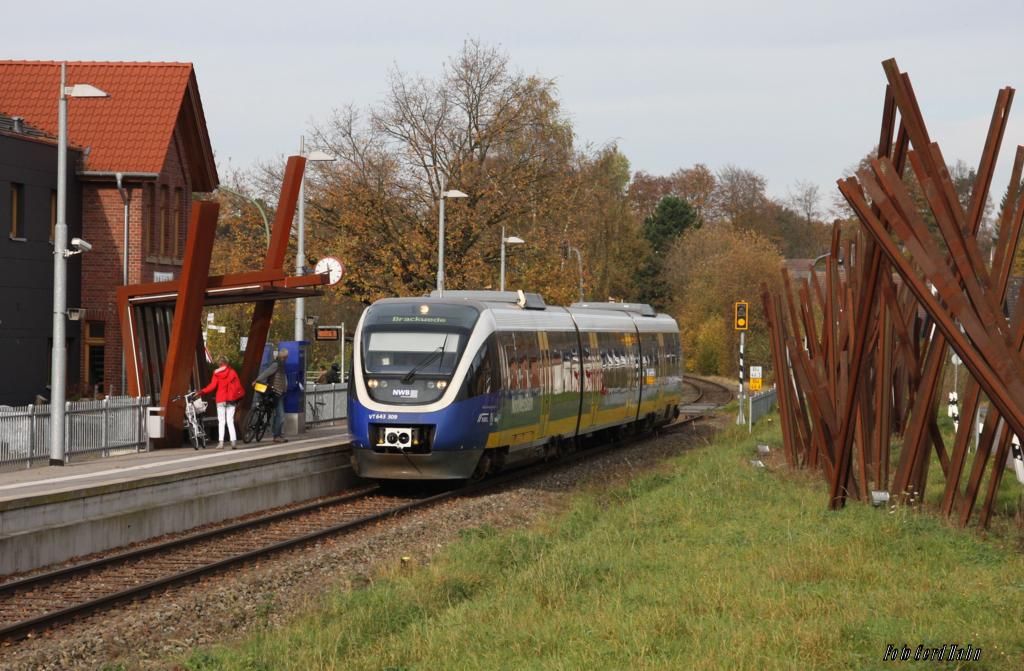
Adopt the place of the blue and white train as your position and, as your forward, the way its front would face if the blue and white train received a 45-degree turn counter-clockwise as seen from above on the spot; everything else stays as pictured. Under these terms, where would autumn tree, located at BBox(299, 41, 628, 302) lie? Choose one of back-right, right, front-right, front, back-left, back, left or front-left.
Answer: back

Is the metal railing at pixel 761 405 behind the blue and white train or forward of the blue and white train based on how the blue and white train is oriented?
behind

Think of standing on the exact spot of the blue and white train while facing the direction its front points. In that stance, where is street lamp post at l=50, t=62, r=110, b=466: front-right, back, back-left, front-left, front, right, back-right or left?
front-right

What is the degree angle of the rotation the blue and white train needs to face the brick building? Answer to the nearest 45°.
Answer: approximately 90° to its right

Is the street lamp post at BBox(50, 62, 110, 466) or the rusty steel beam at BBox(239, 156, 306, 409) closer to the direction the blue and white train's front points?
the street lamp post

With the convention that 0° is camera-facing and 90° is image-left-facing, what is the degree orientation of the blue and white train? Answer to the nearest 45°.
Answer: approximately 45°

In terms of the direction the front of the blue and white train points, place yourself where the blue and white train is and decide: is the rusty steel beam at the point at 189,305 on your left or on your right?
on your right

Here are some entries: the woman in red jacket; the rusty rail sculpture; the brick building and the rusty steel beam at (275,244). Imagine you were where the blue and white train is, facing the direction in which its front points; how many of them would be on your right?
3

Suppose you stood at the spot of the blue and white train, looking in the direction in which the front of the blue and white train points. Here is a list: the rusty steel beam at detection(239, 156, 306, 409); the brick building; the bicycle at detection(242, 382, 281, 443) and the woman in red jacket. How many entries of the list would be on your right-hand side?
4

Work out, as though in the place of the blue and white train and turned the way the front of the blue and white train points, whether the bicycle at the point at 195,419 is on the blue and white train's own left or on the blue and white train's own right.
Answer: on the blue and white train's own right

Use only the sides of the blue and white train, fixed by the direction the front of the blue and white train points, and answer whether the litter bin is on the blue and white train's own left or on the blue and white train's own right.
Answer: on the blue and white train's own right

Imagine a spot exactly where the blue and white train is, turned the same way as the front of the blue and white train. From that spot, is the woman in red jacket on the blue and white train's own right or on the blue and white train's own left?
on the blue and white train's own right

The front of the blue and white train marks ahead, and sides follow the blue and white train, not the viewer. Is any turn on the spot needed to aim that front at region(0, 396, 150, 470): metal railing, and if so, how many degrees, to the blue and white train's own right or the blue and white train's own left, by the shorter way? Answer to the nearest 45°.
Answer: approximately 45° to the blue and white train's own right

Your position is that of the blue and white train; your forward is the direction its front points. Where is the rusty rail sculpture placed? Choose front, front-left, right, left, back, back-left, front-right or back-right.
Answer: left
